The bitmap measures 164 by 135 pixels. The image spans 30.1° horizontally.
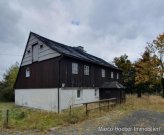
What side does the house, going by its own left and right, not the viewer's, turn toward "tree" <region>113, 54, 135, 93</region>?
left

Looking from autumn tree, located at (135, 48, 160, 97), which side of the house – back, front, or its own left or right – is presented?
left

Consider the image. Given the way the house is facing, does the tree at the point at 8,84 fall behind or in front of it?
behind

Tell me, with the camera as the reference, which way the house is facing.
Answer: facing the viewer and to the right of the viewer

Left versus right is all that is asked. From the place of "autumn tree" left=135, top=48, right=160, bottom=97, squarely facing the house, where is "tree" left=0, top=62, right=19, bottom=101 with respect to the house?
right
